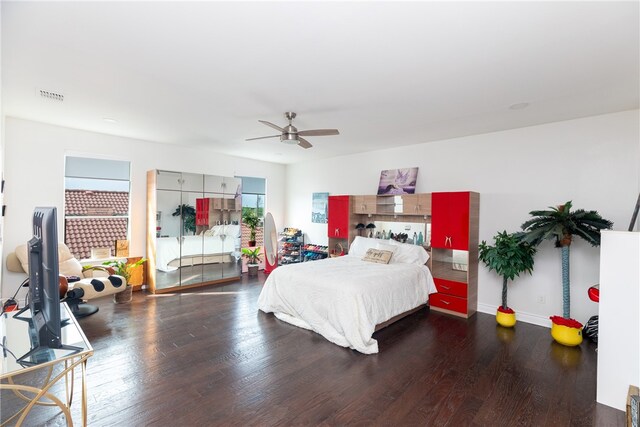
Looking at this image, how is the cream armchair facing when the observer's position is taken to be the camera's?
facing to the right of the viewer

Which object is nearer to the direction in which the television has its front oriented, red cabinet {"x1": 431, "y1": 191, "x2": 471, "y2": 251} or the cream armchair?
the red cabinet

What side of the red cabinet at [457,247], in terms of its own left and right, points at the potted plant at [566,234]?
left

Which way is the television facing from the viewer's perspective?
to the viewer's right

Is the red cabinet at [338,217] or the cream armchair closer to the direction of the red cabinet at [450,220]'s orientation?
the cream armchair

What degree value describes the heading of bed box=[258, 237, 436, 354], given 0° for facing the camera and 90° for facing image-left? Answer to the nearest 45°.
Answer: approximately 45°

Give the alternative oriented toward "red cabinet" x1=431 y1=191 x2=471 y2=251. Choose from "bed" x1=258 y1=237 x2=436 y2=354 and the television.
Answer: the television

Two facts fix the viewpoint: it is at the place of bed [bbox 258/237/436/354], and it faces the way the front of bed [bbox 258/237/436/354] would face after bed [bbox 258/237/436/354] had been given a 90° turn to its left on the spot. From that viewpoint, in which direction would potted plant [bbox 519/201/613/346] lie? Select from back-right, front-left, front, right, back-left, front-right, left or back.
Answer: front-left

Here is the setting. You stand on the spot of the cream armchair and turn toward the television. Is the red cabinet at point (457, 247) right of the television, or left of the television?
left

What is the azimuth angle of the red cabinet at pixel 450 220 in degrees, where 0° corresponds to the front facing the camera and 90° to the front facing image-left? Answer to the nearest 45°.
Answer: approximately 45°
